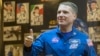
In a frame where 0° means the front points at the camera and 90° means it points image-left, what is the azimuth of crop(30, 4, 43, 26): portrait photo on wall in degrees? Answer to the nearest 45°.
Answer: approximately 0°

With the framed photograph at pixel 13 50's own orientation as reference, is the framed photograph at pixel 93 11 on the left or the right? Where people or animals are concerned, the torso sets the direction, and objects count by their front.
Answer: on its left

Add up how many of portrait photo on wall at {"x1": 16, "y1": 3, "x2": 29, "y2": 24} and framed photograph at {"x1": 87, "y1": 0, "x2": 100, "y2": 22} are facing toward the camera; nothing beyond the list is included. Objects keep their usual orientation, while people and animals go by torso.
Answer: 2

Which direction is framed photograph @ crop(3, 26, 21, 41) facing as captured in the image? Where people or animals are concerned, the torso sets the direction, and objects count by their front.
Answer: toward the camera

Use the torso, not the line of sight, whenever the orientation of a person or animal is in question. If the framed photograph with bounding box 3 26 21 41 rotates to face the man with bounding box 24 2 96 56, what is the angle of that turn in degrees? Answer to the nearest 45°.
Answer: approximately 45° to its left

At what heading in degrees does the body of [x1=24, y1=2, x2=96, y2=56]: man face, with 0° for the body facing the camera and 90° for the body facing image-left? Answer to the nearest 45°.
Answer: approximately 45°

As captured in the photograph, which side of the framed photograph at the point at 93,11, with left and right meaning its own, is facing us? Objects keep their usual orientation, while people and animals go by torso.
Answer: front

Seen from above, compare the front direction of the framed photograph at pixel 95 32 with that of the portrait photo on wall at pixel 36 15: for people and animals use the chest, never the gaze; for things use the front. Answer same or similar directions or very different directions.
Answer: same or similar directions

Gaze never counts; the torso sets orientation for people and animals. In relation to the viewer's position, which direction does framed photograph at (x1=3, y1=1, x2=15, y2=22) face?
facing the viewer

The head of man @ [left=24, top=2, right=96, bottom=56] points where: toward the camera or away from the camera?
toward the camera

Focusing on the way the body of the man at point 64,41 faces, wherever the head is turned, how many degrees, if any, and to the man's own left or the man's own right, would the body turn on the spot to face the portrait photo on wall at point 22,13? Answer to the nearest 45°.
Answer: approximately 90° to the man's own right

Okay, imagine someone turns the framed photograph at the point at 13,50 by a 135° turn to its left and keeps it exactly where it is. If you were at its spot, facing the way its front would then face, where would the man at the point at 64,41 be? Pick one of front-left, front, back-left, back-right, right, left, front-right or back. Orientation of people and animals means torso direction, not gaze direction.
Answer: right

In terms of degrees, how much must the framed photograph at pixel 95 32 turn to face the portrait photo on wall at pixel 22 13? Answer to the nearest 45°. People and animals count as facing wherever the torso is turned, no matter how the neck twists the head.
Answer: approximately 90° to its right

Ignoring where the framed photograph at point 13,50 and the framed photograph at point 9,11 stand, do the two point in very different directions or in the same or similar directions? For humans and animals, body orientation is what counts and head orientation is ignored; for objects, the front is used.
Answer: same or similar directions
